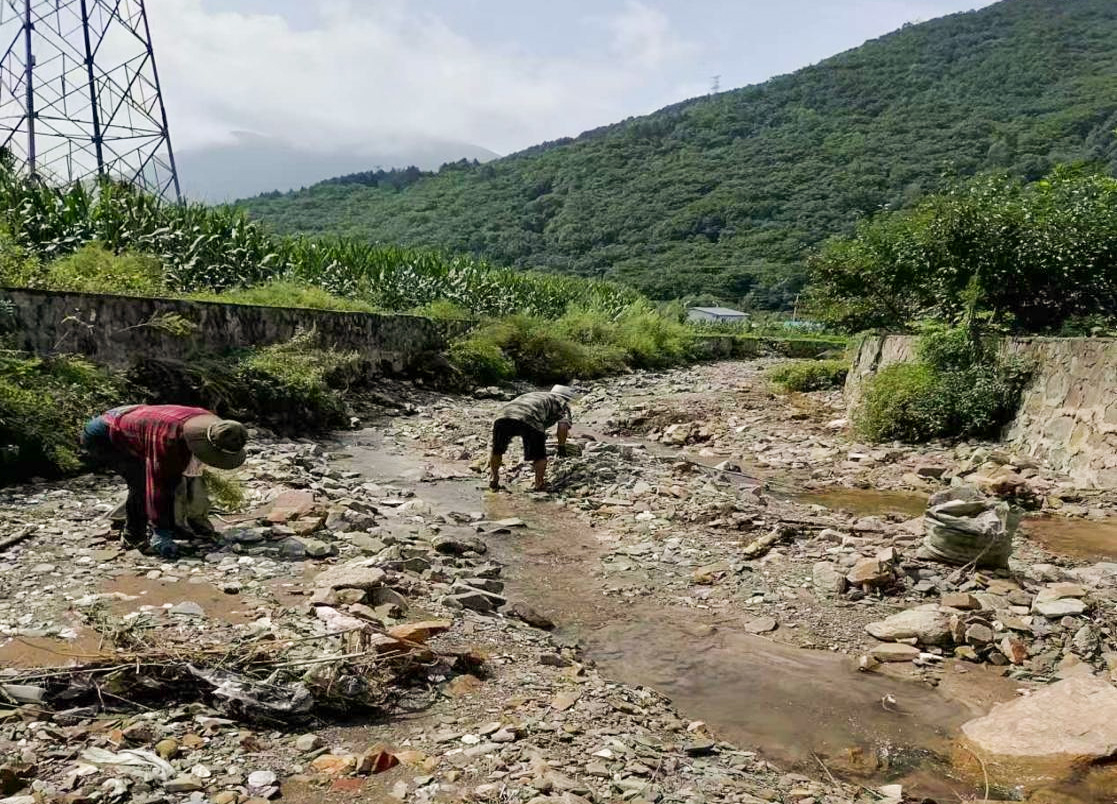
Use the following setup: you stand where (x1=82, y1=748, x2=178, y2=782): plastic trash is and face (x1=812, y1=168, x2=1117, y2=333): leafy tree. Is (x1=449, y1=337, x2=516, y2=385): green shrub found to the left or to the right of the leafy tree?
left

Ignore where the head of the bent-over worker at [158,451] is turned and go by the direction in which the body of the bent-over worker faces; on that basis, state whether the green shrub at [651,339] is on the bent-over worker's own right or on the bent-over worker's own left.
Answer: on the bent-over worker's own left

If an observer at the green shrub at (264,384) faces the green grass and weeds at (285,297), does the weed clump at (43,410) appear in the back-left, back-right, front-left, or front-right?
back-left

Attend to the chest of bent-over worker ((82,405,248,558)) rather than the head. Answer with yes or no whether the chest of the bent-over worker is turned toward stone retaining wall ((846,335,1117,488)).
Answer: yes

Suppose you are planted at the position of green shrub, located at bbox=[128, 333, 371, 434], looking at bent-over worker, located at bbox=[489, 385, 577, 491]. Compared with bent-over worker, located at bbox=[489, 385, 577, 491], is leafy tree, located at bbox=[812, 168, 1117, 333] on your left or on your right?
left

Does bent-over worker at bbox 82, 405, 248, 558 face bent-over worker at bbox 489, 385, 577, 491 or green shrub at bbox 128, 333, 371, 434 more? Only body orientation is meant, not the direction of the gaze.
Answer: the bent-over worker

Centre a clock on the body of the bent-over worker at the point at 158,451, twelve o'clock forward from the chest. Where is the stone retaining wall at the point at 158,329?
The stone retaining wall is roughly at 9 o'clock from the bent-over worker.

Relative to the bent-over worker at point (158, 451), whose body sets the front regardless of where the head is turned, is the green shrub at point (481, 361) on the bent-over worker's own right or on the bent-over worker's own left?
on the bent-over worker's own left

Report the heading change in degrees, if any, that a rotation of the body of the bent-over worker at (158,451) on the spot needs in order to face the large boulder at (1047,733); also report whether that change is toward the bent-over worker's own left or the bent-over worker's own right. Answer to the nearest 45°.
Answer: approximately 45° to the bent-over worker's own right

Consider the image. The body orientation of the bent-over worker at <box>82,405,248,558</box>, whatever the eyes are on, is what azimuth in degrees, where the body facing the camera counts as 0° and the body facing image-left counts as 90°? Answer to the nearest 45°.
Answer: approximately 270°

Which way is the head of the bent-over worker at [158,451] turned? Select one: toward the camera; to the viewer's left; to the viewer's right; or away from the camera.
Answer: to the viewer's right

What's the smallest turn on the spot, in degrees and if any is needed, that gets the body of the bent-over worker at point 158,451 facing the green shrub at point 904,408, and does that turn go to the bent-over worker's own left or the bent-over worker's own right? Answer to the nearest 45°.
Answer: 0° — they already face it

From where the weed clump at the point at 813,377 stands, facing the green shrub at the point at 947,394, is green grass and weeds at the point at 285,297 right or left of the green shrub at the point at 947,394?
right
